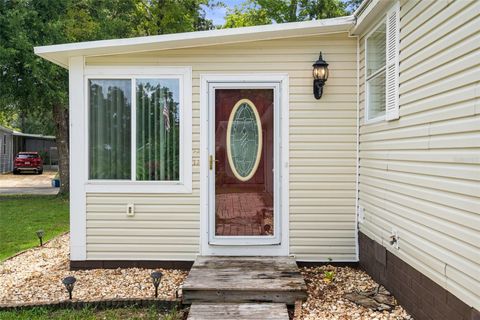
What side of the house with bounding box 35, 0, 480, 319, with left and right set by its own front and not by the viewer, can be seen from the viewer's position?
front

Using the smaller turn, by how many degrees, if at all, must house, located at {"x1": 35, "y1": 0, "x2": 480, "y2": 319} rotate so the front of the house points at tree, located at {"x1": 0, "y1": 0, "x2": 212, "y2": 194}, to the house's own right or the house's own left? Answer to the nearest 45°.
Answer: approximately 135° to the house's own right
